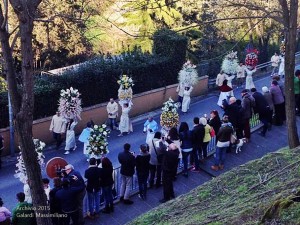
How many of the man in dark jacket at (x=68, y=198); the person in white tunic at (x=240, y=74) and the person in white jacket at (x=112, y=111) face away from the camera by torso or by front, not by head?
1

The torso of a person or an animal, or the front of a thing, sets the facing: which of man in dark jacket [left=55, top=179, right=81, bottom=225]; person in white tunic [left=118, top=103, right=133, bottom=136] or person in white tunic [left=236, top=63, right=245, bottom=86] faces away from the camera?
the man in dark jacket

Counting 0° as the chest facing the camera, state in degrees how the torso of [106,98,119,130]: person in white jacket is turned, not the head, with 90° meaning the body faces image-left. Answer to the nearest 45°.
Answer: approximately 45°

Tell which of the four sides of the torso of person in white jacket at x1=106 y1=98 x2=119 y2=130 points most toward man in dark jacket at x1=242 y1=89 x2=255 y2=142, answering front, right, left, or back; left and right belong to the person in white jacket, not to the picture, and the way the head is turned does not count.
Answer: left

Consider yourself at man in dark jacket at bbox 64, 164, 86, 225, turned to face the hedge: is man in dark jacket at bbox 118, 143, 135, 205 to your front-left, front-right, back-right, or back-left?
front-right

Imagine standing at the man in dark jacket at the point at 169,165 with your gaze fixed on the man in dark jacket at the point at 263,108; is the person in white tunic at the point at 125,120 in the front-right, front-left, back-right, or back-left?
front-left

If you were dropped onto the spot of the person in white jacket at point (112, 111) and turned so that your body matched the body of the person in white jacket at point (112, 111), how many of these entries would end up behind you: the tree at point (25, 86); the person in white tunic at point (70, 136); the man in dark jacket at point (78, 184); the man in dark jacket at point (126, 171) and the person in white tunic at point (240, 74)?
1

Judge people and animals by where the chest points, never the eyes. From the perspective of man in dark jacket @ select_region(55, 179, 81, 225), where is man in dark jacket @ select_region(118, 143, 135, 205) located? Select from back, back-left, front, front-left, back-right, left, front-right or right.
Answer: front-right

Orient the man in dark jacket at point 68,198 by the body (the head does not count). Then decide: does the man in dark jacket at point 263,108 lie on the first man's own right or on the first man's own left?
on the first man's own right

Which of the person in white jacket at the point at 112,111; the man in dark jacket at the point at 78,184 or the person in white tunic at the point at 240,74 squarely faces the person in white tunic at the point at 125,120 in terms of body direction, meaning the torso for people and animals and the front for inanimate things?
the person in white tunic at the point at 240,74

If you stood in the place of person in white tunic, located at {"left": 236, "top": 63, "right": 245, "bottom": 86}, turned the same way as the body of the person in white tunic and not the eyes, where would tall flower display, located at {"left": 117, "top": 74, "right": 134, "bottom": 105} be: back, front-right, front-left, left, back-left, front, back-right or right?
front

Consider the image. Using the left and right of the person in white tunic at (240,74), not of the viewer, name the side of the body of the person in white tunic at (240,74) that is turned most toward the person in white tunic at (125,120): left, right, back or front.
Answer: front

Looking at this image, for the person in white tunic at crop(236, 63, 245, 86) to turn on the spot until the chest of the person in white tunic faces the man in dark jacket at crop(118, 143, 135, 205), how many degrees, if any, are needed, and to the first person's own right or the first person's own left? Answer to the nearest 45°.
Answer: approximately 45° to the first person's own left

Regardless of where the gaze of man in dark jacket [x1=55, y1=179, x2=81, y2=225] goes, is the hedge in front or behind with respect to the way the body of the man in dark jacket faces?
in front

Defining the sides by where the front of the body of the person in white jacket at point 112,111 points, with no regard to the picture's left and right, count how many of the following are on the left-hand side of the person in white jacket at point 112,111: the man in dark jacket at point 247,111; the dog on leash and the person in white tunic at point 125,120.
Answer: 3

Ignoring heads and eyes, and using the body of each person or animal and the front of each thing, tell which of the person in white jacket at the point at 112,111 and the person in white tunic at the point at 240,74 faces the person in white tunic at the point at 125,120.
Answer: the person in white tunic at the point at 240,74

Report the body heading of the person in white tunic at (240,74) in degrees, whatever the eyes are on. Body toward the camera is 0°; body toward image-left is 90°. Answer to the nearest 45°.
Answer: approximately 45°
